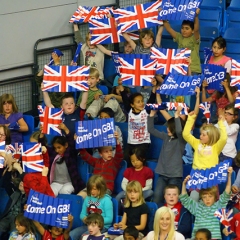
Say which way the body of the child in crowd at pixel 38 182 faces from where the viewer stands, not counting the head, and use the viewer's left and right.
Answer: facing the viewer and to the left of the viewer

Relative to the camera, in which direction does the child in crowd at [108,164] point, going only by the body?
toward the camera

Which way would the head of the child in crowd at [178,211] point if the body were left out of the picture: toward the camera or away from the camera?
toward the camera

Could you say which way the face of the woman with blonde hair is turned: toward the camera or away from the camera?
toward the camera

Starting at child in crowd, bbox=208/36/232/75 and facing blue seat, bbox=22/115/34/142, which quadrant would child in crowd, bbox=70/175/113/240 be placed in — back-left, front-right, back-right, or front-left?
front-left

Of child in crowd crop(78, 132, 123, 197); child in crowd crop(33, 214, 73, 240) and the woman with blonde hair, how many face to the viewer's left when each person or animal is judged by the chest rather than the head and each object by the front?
0

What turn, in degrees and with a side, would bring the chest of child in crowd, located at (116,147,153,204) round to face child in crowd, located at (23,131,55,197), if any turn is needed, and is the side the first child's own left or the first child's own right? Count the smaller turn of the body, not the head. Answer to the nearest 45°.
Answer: approximately 90° to the first child's own right

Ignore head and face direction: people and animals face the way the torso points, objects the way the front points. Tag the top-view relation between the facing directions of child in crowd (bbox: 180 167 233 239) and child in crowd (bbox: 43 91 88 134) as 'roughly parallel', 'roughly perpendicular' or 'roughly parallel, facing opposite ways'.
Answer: roughly parallel
